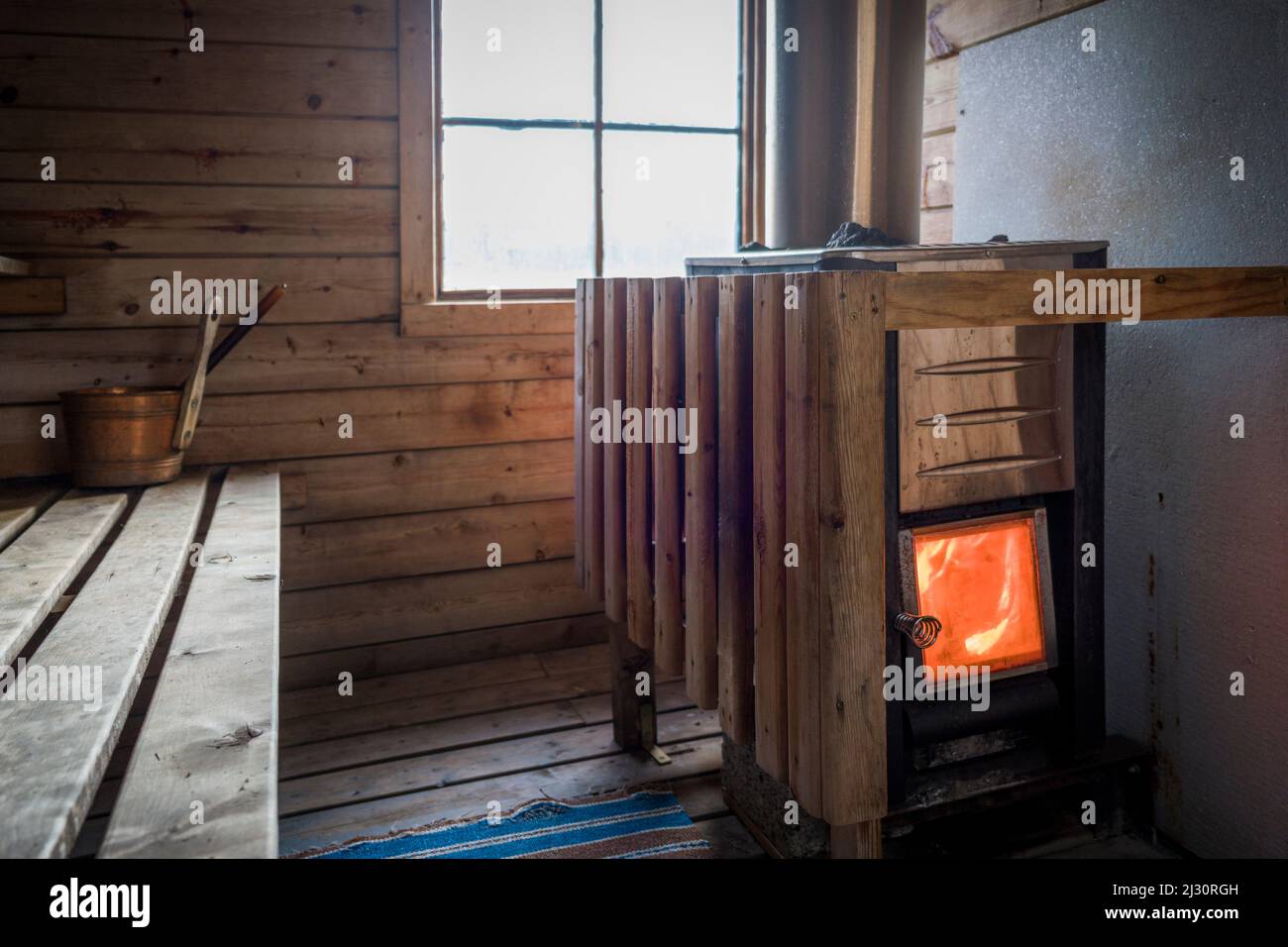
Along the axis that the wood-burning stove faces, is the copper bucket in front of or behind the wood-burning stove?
behind

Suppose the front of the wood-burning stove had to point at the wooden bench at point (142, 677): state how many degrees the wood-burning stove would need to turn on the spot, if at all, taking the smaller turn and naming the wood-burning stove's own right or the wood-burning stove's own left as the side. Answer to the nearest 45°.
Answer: approximately 90° to the wood-burning stove's own right

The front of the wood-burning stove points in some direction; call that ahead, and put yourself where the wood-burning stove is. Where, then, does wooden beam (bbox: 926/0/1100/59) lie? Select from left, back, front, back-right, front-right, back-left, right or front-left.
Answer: back-left

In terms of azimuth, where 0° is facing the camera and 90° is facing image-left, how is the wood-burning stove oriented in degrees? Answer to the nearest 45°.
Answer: approximately 315°

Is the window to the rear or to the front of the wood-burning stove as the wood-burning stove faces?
to the rear
